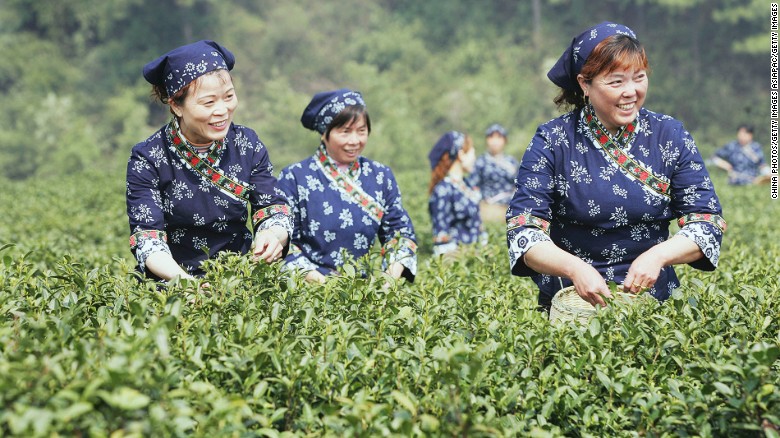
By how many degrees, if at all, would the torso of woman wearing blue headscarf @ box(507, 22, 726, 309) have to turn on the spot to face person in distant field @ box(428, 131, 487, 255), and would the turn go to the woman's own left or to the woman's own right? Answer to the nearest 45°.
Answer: approximately 180°

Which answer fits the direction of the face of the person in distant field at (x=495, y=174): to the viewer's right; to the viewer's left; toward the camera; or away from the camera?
toward the camera

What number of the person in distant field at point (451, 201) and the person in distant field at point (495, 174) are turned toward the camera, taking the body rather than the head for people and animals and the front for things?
1

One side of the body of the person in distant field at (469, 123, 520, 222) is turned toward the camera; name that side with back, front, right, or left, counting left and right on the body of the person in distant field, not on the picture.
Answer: front

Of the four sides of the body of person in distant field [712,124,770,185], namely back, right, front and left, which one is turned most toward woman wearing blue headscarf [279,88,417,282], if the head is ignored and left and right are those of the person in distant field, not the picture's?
front

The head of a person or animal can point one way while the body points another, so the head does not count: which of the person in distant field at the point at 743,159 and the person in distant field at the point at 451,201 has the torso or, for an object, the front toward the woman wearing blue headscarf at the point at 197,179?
the person in distant field at the point at 743,159

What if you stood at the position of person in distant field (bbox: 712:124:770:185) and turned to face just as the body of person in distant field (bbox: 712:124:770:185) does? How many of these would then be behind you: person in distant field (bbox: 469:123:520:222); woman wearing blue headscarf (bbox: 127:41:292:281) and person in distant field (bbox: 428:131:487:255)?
0

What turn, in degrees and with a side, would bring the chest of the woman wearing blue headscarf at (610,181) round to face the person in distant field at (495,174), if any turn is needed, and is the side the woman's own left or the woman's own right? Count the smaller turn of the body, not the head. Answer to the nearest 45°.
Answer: approximately 180°

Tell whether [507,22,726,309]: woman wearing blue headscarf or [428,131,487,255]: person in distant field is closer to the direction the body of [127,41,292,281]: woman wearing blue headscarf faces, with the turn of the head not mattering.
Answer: the woman wearing blue headscarf

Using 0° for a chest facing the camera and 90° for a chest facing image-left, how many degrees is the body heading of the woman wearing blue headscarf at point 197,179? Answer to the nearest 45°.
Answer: approximately 315°

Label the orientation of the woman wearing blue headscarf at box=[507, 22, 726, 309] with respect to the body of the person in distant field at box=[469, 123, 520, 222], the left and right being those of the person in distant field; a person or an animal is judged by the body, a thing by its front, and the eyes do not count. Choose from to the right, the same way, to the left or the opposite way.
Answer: the same way

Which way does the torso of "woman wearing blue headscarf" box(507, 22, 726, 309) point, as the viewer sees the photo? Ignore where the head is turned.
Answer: toward the camera
